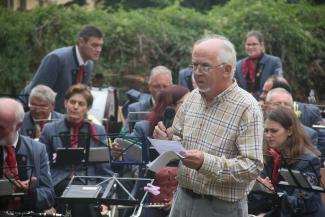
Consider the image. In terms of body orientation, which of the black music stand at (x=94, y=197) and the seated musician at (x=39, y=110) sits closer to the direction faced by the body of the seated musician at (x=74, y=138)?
the black music stand

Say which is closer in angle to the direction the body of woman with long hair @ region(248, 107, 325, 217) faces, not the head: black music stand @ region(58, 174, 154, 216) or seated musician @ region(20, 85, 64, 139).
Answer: the black music stand

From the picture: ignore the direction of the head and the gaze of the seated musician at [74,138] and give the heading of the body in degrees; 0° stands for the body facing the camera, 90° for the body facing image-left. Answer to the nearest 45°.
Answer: approximately 0°

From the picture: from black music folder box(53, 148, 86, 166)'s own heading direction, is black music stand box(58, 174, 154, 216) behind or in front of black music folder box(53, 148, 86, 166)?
behind

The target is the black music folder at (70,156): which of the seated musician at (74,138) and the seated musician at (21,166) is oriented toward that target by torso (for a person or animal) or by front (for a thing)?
the seated musician at (74,138)

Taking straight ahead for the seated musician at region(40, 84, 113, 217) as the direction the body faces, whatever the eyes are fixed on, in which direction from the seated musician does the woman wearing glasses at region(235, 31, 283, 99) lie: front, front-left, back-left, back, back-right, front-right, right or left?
back-left

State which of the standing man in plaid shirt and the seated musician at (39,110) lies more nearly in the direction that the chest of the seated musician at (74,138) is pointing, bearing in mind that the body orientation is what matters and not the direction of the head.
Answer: the standing man in plaid shirt

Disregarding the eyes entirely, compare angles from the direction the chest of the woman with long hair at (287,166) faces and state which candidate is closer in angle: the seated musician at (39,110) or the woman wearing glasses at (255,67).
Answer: the seated musician

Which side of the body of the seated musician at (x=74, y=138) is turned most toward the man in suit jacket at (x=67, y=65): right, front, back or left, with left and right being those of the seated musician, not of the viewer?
back
